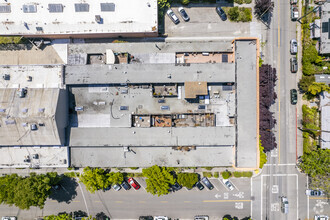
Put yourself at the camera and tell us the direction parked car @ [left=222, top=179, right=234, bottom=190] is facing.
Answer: facing away from the viewer and to the left of the viewer

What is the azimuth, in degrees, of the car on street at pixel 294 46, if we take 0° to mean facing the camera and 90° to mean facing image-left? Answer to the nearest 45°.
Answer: approximately 180°

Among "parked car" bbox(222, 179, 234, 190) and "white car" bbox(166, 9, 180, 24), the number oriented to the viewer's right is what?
0

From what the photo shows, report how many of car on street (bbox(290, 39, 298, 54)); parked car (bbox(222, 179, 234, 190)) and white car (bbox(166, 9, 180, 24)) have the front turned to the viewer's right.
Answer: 0

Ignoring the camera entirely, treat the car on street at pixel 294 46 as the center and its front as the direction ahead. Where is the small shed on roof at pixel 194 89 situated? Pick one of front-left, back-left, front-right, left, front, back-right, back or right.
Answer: back-left

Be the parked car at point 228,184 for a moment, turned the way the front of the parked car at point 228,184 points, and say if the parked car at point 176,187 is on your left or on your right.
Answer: on your left
